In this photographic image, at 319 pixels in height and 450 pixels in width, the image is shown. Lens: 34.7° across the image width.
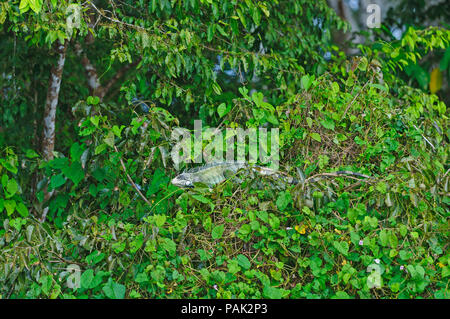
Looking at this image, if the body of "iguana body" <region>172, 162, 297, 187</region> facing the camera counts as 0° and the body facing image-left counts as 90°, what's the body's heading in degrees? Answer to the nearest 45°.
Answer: approximately 90°

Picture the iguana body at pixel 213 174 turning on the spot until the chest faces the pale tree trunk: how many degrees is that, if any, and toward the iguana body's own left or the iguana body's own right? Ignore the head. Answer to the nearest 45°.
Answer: approximately 45° to the iguana body's own right
